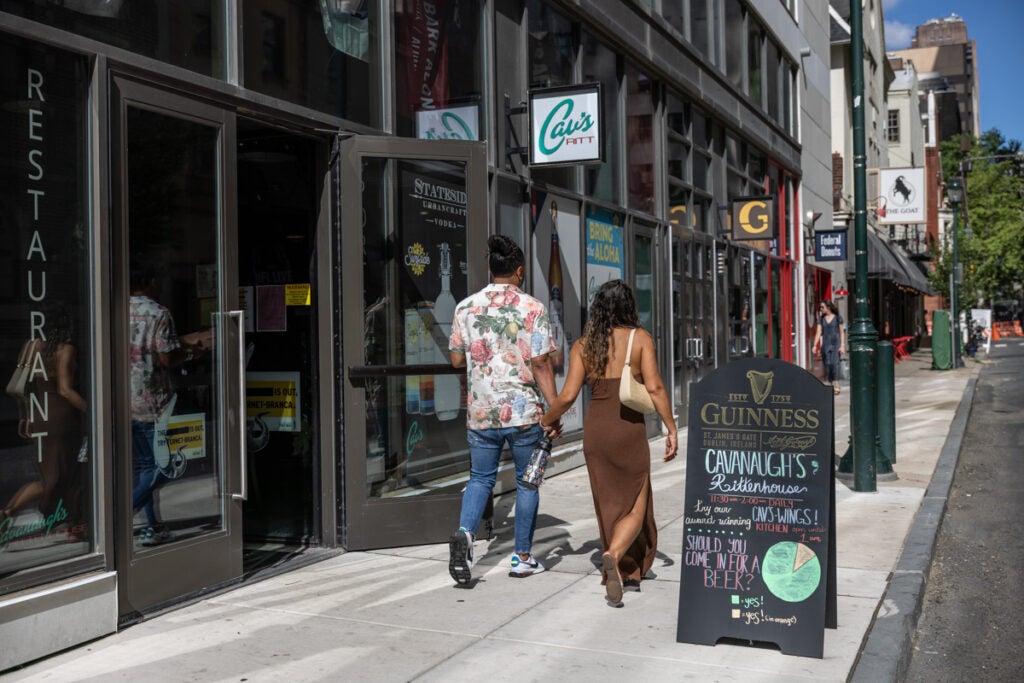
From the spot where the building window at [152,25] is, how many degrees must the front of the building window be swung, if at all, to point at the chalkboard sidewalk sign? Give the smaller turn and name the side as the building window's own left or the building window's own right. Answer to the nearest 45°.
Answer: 0° — it already faces it

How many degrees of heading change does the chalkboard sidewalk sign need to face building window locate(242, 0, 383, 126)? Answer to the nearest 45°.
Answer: approximately 135° to its right

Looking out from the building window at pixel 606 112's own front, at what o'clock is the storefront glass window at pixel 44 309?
The storefront glass window is roughly at 2 o'clock from the building window.

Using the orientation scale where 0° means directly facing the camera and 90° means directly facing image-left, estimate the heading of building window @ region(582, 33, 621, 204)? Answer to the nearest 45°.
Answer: approximately 315°

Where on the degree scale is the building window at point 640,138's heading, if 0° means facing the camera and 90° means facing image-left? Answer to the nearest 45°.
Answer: approximately 315°

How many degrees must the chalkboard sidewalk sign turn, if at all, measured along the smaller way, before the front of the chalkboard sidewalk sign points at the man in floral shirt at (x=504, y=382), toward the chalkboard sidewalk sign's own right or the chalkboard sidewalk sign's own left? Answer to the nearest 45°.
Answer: approximately 135° to the chalkboard sidewalk sign's own right

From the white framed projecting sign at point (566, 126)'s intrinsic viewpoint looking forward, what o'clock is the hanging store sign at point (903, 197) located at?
The hanging store sign is roughly at 7 o'clock from the white framed projecting sign.

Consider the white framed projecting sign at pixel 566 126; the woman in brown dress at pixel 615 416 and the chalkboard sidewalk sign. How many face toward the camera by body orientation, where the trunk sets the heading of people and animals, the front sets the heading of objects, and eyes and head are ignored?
2

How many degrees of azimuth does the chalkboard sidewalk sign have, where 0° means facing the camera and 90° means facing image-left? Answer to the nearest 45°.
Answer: approximately 0°

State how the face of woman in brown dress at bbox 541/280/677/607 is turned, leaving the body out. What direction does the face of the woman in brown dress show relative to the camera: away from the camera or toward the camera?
away from the camera

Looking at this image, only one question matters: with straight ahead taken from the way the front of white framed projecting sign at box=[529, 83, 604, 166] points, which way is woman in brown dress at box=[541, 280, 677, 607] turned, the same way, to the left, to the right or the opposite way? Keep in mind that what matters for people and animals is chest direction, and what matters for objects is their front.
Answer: the opposite way

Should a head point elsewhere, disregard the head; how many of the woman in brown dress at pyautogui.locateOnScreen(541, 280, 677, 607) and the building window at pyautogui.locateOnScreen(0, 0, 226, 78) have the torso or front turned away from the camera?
1

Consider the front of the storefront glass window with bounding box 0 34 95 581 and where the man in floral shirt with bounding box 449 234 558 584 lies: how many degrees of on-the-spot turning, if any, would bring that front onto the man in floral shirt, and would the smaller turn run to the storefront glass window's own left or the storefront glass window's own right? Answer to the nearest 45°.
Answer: approximately 45° to the storefront glass window's own left

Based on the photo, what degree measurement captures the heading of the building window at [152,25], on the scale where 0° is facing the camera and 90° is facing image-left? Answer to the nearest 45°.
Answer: approximately 315°

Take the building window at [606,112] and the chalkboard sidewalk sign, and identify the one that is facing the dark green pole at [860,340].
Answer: the building window

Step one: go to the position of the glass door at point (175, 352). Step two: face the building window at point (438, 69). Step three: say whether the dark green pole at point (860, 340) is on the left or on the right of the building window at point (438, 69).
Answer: right

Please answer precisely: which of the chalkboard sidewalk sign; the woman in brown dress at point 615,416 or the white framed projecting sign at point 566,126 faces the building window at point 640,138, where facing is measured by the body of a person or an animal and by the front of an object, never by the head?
the woman in brown dress

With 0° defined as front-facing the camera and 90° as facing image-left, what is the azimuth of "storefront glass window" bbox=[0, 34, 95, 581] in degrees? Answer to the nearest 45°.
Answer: approximately 315°

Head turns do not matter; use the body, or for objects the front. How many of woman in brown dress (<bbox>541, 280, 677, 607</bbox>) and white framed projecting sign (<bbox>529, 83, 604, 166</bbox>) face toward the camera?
1
